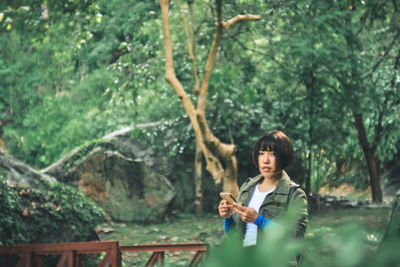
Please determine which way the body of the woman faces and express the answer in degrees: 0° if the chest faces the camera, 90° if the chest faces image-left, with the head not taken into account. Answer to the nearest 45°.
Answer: approximately 45°

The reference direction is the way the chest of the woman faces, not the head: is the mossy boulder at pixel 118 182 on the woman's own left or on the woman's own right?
on the woman's own right

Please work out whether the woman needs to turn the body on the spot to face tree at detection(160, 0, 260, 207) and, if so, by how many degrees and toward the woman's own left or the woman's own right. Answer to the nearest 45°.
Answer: approximately 135° to the woman's own right

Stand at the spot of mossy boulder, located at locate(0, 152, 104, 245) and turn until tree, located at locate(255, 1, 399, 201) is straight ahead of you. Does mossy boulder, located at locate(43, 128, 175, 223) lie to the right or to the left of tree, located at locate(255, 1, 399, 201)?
left

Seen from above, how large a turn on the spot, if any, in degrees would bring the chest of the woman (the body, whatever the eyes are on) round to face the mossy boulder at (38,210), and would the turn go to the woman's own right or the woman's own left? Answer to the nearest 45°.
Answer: approximately 90° to the woman's own right

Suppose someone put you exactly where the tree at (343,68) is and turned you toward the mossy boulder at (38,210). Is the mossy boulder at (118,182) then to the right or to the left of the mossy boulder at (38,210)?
right
